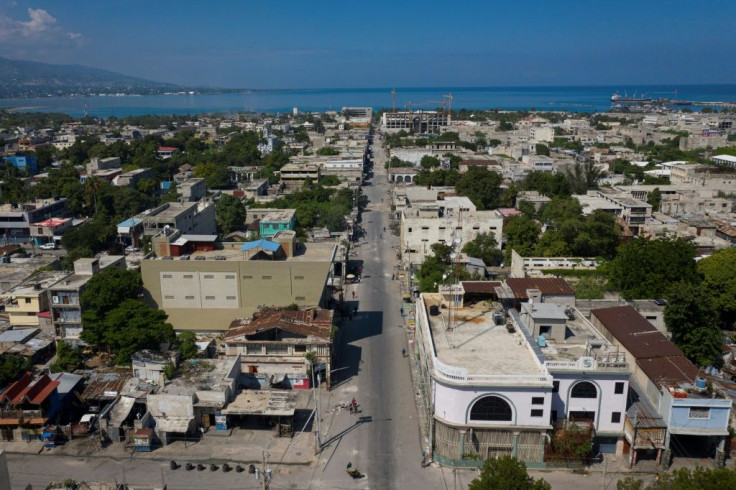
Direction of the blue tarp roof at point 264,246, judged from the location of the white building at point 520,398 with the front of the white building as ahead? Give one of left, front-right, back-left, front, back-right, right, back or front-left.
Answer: back-right

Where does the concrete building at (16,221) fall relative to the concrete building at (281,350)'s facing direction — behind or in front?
behind

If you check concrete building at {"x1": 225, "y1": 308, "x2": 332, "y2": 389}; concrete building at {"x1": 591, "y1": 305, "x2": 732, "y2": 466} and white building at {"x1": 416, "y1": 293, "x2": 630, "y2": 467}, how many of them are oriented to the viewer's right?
0

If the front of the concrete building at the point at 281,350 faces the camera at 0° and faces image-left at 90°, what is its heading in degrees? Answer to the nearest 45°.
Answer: approximately 0°

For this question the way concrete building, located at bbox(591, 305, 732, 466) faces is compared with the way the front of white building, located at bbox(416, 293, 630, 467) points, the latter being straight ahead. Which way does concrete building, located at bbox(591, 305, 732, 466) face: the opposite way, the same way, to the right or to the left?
the same way

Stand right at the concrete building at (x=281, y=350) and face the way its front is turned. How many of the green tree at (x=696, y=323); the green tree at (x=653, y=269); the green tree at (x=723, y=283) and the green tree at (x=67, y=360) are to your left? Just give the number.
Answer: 3

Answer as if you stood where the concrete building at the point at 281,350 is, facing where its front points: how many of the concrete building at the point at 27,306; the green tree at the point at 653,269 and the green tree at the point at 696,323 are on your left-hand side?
2

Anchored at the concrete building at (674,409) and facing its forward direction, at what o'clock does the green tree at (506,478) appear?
The green tree is roughly at 1 o'clock from the concrete building.

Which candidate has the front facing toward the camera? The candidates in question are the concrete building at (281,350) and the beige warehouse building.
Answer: the concrete building

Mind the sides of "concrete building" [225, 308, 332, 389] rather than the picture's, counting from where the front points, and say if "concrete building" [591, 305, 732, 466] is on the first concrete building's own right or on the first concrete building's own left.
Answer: on the first concrete building's own left

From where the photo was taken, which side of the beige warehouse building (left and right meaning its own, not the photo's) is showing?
right

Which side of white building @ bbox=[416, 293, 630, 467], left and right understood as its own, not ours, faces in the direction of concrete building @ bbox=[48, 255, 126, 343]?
right

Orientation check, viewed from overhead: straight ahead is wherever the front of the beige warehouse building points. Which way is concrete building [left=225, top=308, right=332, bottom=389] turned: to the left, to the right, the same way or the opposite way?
to the right

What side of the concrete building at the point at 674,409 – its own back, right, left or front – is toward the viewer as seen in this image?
front
